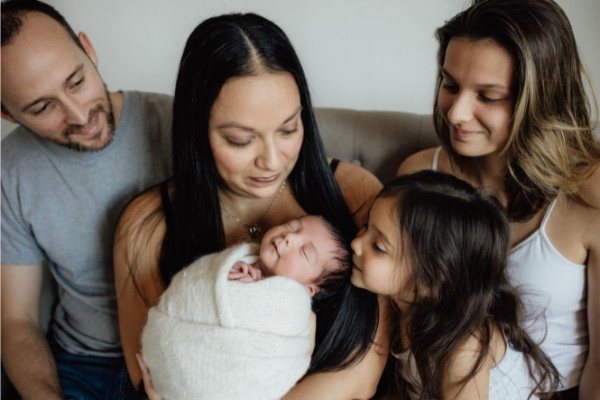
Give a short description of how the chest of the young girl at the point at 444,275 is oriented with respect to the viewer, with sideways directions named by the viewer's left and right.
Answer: facing to the left of the viewer

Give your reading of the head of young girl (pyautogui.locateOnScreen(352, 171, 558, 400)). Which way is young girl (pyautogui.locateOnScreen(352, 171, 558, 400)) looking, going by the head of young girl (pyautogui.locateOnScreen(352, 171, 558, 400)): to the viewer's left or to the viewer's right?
to the viewer's left
